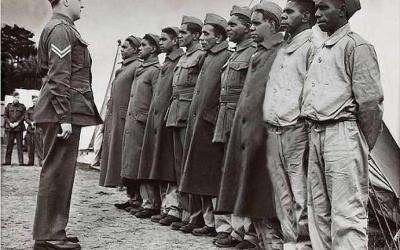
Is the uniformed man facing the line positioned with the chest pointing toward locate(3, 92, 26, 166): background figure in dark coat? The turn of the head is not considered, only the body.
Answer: no

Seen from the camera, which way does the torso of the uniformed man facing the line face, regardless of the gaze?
to the viewer's right

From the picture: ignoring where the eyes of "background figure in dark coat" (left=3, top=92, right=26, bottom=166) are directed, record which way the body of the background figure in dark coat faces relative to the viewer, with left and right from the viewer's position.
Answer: facing the viewer

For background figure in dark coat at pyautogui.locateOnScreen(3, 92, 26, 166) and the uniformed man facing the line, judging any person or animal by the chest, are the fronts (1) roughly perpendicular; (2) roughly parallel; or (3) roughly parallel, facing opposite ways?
roughly perpendicular

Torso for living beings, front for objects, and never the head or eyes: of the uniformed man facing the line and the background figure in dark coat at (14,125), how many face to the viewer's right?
1

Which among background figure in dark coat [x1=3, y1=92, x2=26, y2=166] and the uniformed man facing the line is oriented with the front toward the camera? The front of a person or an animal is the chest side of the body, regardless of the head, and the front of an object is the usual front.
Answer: the background figure in dark coat

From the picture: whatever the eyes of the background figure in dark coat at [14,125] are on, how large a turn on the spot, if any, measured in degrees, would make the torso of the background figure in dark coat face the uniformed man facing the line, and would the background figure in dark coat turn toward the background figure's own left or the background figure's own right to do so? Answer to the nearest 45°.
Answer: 0° — they already face them
